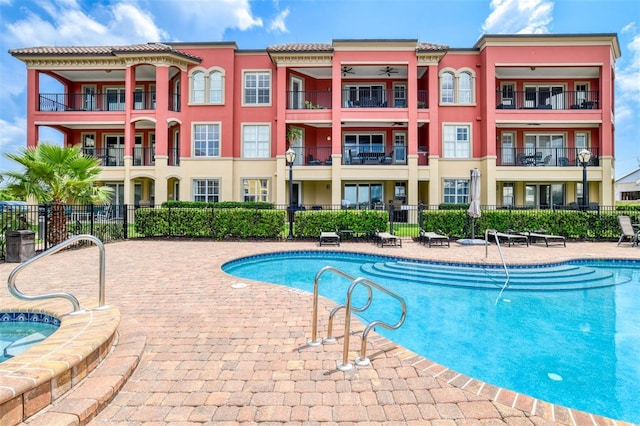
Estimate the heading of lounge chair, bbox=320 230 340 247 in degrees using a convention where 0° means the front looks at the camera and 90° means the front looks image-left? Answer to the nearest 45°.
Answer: approximately 0°

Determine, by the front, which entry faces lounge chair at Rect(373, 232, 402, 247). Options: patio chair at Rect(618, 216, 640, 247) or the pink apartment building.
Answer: the pink apartment building

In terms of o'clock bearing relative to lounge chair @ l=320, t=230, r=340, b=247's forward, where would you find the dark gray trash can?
The dark gray trash can is roughly at 2 o'clock from the lounge chair.

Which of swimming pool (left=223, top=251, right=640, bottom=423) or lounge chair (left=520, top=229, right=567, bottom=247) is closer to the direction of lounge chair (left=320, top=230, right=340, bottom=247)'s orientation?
the swimming pool

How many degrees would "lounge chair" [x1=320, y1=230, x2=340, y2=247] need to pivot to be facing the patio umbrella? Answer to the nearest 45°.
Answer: approximately 90° to its left

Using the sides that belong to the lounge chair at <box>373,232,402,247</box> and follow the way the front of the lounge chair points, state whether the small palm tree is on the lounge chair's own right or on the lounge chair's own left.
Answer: on the lounge chair's own right

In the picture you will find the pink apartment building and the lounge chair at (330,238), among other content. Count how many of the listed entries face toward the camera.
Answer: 2
